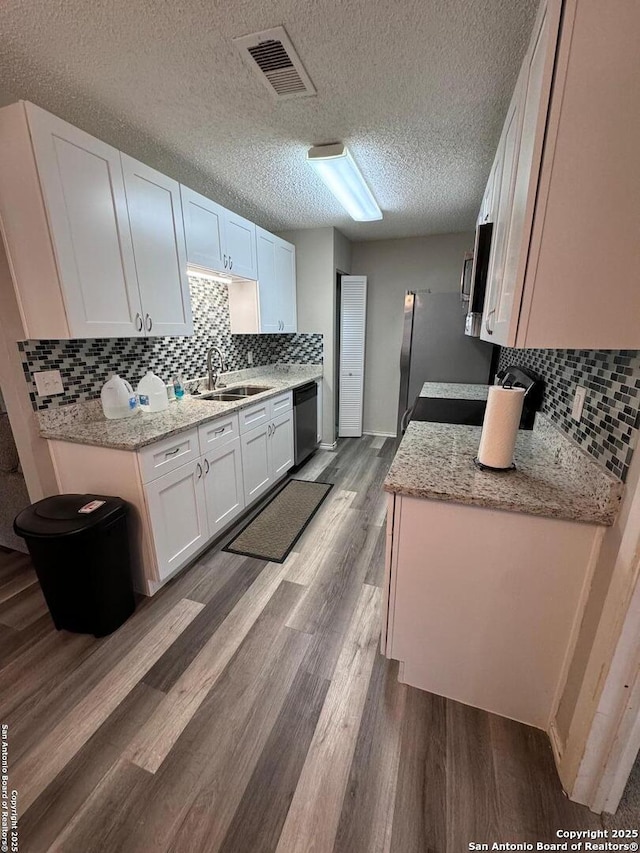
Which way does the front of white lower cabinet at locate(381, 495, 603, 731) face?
to the viewer's left

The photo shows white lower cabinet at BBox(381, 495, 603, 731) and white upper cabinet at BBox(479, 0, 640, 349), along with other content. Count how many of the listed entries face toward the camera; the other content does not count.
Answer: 0

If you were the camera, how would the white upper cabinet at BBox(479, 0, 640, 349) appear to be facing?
facing to the left of the viewer

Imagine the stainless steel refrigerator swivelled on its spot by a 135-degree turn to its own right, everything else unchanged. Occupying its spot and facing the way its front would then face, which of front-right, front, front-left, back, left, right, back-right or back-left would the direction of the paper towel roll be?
back-right

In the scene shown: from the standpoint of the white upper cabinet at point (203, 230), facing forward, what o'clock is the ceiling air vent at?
The ceiling air vent is roughly at 1 o'clock from the white upper cabinet.

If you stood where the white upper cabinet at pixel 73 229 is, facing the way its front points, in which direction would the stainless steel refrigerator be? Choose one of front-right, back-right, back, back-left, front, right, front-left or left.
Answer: front-left

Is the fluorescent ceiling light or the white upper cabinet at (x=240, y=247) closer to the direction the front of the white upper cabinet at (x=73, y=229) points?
the fluorescent ceiling light

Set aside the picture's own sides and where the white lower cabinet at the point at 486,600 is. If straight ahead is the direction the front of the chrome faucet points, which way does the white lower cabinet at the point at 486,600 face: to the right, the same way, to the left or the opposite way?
the opposite way

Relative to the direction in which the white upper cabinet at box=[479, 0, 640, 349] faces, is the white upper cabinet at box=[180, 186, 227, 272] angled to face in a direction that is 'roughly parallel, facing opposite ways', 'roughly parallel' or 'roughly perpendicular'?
roughly parallel, facing opposite ways

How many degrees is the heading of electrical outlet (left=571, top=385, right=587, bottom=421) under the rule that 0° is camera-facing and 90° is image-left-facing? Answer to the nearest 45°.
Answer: approximately 45°

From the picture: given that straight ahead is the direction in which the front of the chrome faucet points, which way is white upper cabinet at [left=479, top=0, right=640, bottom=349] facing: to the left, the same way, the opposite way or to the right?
the opposite way

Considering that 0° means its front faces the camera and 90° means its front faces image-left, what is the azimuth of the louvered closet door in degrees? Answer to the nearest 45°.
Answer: approximately 0°

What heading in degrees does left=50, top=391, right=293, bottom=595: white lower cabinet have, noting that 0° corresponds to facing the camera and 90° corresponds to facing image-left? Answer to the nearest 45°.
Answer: approximately 315°

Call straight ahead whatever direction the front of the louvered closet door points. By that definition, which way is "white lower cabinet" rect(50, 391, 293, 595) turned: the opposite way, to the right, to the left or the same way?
to the left

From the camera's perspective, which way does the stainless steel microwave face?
to the viewer's left

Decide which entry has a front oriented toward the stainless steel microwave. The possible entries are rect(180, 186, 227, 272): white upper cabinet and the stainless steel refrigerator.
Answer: the white upper cabinet

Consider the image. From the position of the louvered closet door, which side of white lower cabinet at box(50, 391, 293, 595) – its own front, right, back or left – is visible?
left
